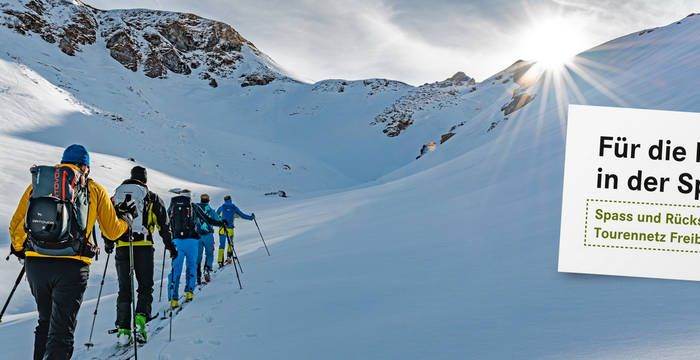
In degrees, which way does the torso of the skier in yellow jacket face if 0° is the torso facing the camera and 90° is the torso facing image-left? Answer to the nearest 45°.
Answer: approximately 225°

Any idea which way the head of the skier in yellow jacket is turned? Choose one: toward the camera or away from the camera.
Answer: away from the camera
